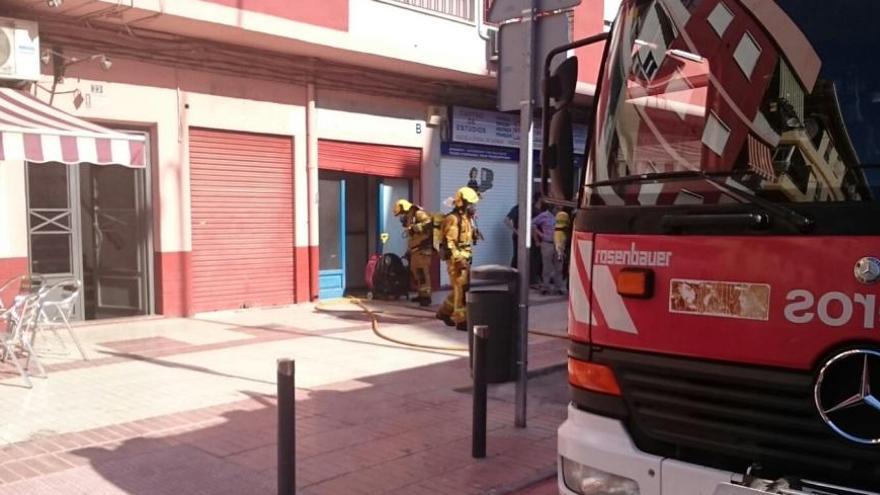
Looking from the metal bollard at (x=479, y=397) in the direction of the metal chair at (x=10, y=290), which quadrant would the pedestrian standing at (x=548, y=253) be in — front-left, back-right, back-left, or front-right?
front-right

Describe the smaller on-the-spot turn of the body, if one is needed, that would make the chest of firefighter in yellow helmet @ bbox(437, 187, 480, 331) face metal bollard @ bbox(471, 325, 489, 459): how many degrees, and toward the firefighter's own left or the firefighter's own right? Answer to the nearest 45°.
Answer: approximately 45° to the firefighter's own right

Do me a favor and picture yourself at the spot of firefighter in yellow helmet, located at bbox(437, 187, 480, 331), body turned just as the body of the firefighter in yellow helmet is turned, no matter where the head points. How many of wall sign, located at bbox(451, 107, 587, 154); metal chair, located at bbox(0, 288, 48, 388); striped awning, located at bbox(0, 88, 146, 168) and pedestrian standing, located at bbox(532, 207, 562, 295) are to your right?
2

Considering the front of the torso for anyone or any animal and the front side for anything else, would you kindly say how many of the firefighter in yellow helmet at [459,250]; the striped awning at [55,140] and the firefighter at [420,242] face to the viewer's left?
1

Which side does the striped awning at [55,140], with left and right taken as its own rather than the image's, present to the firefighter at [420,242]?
left

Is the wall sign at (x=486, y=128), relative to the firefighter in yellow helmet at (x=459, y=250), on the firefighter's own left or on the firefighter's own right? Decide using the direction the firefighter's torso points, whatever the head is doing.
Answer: on the firefighter's own left

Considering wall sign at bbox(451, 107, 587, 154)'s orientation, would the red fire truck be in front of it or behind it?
in front

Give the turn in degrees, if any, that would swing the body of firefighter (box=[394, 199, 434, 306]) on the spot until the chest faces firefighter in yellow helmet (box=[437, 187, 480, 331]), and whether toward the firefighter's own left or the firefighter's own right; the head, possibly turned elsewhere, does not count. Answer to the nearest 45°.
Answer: approximately 90° to the firefighter's own left

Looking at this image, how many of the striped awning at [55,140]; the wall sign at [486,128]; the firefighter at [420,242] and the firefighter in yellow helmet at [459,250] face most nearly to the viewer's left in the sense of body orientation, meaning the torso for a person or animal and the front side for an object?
1

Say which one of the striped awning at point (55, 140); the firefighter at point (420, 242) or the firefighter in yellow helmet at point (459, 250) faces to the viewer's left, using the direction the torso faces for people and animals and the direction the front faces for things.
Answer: the firefighter

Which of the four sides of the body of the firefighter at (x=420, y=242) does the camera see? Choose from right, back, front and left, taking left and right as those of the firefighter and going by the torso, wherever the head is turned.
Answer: left

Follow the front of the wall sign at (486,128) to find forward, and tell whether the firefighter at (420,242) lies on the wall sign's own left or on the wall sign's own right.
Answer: on the wall sign's own right

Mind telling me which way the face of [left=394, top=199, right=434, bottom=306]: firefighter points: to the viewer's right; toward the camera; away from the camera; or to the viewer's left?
to the viewer's left

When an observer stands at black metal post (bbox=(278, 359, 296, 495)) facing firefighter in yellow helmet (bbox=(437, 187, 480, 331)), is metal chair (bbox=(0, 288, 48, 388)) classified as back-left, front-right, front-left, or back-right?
front-left

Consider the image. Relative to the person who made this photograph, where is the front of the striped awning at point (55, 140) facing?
facing the viewer and to the right of the viewer

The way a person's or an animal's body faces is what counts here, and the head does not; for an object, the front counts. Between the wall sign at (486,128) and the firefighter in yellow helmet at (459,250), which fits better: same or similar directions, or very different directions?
same or similar directions
